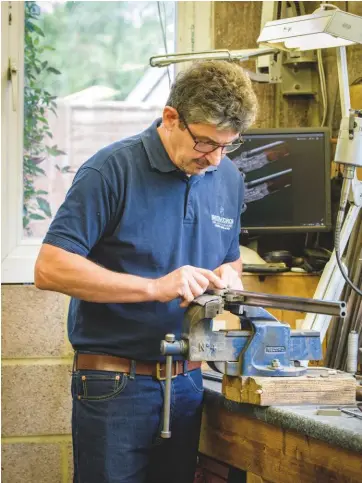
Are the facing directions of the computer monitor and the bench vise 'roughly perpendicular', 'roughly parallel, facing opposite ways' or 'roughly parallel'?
roughly perpendicular

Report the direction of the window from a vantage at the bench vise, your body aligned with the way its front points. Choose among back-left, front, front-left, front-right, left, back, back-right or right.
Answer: front-right

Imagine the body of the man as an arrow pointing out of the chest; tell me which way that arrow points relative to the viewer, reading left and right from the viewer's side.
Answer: facing the viewer and to the right of the viewer

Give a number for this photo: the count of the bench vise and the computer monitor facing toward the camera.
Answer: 1

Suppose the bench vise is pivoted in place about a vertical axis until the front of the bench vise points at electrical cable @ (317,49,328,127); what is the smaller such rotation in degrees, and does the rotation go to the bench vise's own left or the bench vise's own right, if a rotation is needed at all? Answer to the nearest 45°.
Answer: approximately 90° to the bench vise's own right

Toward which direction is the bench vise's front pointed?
to the viewer's left

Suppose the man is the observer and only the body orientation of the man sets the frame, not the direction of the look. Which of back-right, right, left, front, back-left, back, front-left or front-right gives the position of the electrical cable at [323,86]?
left

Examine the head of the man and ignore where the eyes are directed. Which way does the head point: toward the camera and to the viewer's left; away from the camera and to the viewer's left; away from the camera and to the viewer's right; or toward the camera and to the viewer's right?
toward the camera and to the viewer's right

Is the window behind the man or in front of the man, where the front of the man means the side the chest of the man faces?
behind
